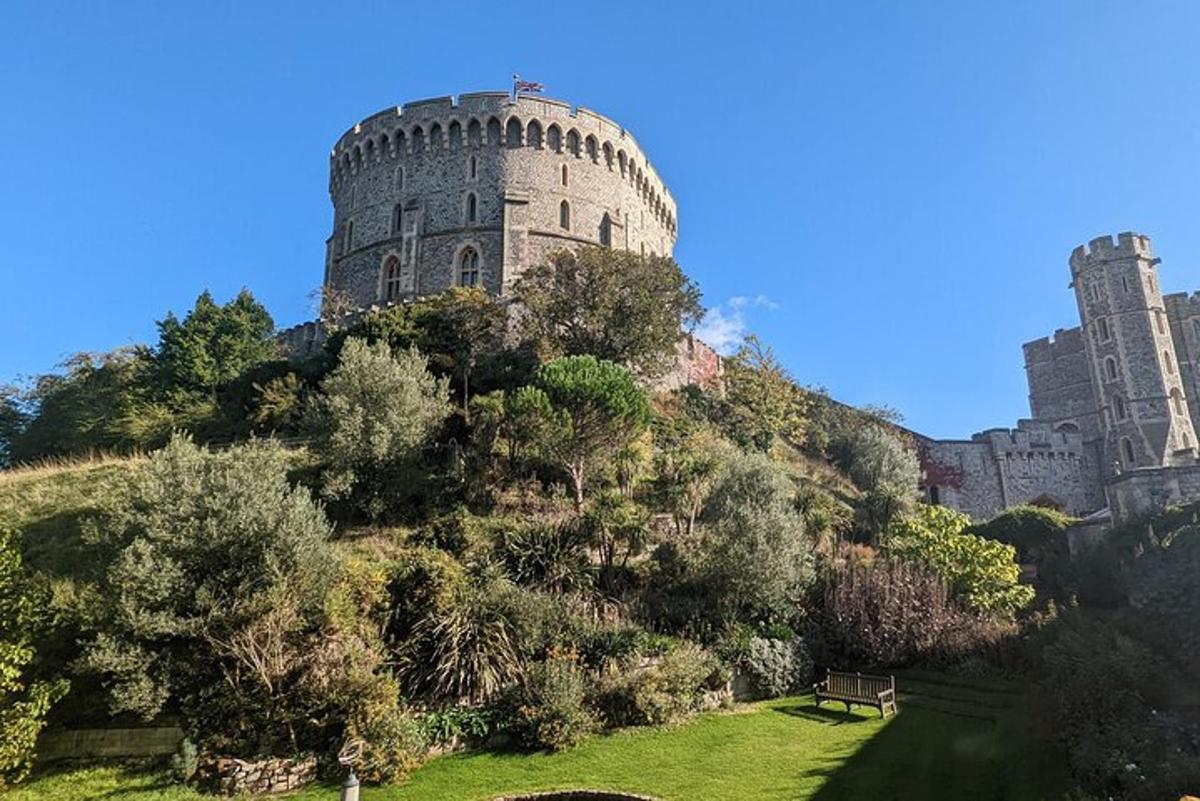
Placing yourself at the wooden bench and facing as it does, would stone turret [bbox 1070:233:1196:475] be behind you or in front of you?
behind

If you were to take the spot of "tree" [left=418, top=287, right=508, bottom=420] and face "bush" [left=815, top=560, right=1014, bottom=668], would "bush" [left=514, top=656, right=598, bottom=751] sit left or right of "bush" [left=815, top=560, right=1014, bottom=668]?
right

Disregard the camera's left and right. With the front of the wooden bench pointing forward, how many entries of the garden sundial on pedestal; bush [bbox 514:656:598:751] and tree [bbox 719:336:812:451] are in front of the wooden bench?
2

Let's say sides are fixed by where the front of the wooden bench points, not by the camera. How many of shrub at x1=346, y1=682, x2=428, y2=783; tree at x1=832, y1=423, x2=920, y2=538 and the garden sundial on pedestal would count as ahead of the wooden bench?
2

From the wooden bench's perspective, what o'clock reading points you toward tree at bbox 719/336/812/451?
The tree is roughly at 4 o'clock from the wooden bench.

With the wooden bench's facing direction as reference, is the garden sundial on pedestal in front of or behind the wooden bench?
in front

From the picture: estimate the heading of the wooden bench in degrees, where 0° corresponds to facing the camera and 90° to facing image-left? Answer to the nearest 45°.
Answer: approximately 45°

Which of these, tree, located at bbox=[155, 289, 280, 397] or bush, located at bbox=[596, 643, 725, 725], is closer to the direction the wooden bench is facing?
the bush

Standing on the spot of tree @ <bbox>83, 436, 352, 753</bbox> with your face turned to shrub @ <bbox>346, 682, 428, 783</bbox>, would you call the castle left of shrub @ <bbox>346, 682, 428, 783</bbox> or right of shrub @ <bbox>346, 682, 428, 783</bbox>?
left

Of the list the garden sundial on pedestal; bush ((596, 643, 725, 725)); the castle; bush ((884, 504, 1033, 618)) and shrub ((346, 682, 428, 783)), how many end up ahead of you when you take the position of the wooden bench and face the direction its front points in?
3

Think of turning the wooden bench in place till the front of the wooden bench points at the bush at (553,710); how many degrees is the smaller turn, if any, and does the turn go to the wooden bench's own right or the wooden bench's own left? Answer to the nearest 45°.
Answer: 0° — it already faces it

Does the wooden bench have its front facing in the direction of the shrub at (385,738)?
yes
